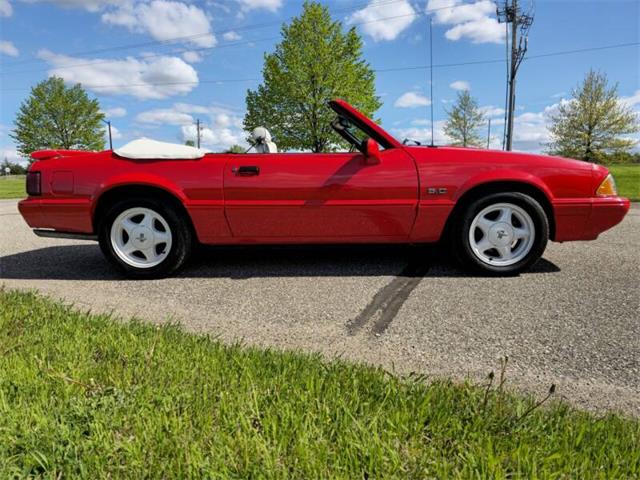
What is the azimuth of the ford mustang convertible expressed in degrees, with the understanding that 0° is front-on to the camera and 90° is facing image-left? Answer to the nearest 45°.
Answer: approximately 270°

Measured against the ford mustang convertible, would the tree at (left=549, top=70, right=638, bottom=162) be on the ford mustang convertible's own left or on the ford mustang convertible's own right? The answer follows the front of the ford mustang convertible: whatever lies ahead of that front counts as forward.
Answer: on the ford mustang convertible's own left

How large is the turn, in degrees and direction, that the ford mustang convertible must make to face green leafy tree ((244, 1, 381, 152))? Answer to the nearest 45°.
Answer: approximately 90° to its left

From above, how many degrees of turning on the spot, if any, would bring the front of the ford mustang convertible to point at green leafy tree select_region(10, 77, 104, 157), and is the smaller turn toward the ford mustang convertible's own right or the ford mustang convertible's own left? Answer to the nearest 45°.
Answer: approximately 135° to the ford mustang convertible's own left

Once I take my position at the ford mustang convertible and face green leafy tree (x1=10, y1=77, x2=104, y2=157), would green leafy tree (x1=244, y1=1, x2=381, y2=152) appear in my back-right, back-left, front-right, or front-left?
front-right

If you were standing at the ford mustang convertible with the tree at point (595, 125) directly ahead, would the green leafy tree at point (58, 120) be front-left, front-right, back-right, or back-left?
front-left

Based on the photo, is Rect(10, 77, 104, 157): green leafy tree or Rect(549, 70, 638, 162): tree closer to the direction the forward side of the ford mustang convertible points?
the tree

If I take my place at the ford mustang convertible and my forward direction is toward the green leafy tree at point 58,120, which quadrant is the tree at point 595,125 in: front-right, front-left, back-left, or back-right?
front-right

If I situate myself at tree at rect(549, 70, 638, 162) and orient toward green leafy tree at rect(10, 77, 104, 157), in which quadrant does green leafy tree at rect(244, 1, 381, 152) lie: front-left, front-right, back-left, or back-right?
front-left
